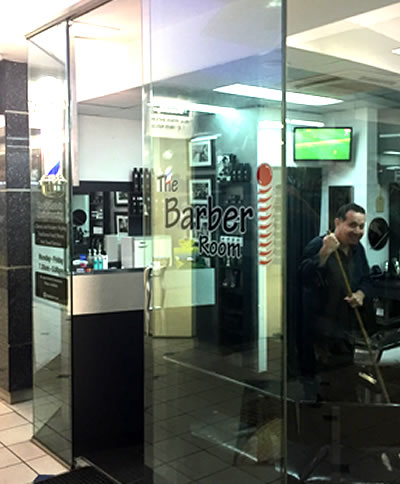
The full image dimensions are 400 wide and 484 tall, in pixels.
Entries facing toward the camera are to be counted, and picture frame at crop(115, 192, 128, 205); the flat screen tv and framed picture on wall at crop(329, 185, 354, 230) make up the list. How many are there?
3

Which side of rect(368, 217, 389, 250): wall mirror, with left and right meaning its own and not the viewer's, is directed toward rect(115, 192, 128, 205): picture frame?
right

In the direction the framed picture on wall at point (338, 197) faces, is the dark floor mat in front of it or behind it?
in front

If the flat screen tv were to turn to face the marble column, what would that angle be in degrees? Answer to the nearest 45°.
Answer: approximately 45° to its right

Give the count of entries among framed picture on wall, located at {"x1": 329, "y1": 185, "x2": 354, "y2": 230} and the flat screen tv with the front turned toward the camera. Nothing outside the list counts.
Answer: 2

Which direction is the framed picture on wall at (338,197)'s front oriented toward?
toward the camera

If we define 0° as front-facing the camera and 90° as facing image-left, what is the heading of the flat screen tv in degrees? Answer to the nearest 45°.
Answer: approximately 0°

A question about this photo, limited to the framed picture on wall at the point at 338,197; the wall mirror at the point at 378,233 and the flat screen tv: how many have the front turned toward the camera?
3

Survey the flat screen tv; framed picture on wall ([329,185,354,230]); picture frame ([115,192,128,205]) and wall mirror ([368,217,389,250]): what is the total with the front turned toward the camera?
4

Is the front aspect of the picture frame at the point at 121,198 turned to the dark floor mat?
yes

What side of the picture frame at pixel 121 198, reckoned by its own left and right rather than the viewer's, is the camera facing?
front

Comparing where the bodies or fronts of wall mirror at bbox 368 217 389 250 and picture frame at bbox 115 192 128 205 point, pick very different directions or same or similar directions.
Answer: same or similar directions

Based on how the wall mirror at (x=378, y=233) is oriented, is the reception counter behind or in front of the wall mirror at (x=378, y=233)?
in front
